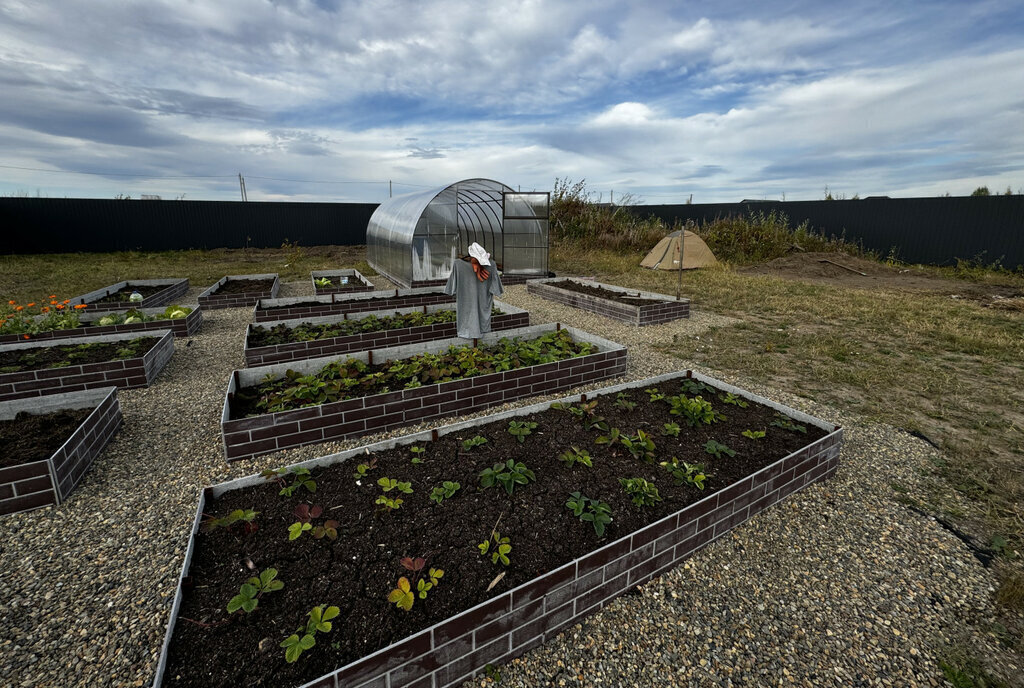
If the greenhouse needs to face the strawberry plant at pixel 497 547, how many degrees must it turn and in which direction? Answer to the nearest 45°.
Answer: approximately 45° to its right

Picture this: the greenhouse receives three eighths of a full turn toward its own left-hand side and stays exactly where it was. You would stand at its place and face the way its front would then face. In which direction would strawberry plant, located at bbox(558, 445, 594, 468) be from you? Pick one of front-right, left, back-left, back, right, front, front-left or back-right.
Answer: back

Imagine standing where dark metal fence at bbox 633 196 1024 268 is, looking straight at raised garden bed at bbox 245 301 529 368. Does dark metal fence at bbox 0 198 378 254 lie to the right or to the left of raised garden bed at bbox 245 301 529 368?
right

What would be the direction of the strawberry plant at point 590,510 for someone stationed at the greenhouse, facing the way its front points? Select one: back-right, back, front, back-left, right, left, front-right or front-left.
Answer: front-right

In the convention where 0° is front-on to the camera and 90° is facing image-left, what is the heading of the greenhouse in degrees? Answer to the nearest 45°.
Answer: approximately 315°

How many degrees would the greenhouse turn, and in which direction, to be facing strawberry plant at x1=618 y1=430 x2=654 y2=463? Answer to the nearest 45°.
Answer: approximately 45° to its right

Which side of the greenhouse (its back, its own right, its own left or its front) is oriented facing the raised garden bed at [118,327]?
right

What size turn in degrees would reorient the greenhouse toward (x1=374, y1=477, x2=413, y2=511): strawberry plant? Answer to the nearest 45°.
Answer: approximately 45° to its right

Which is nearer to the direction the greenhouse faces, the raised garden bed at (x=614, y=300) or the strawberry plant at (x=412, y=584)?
the raised garden bed

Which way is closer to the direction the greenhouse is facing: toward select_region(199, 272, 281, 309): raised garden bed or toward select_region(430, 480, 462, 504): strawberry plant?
the strawberry plant

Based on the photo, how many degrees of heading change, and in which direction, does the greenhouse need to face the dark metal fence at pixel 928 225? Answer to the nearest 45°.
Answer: approximately 45° to its left

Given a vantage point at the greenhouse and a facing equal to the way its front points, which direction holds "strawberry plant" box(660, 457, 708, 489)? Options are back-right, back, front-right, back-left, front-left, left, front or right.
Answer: front-right

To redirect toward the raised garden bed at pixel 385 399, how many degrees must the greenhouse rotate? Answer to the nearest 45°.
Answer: approximately 45° to its right

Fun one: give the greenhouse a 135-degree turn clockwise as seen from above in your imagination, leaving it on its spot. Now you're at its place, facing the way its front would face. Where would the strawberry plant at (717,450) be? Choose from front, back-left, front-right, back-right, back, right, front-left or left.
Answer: left

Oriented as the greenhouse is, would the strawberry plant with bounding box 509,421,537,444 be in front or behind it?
in front

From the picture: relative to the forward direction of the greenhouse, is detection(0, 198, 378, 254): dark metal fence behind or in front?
behind

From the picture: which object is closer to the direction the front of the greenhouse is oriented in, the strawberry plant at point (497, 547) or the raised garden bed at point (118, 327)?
the strawberry plant

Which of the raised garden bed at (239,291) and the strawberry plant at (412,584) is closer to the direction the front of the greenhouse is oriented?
the strawberry plant
